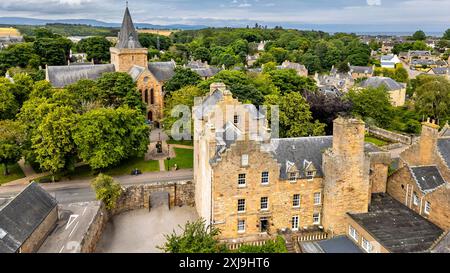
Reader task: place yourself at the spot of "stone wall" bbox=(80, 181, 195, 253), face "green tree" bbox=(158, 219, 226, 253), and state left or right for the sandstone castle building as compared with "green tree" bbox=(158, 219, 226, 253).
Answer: left

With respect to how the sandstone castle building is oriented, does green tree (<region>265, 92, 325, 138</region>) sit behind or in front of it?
behind

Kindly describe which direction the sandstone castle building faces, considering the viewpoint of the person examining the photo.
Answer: facing the viewer

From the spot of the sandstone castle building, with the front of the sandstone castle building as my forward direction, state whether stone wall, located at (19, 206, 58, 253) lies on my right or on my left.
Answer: on my right

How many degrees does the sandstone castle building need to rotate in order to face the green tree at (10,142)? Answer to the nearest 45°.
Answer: approximately 90° to its right

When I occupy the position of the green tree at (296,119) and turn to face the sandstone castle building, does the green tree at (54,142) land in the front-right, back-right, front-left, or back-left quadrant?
front-right

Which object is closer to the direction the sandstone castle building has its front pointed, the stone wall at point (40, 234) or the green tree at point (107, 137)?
the stone wall

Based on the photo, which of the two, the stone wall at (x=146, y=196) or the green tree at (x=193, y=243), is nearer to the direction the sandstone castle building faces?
the green tree

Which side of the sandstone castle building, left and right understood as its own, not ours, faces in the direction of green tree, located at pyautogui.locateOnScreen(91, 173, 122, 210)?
right

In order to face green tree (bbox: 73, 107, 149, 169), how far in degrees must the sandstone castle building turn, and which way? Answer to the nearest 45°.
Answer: approximately 135° to its right

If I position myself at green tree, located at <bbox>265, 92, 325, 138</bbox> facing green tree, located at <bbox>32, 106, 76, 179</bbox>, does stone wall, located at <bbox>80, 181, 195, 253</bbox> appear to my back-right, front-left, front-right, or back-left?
front-left

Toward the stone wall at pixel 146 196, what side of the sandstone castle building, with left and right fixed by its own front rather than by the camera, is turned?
right
